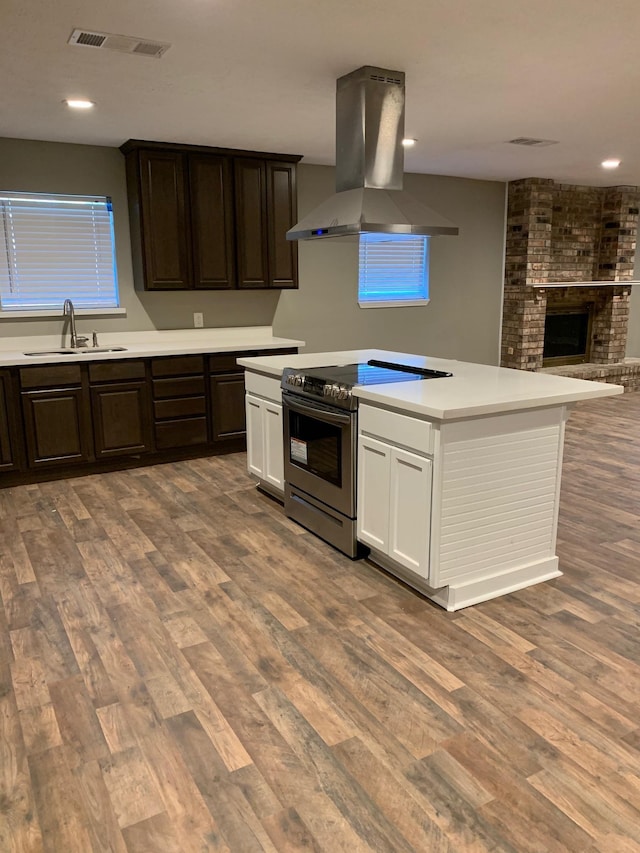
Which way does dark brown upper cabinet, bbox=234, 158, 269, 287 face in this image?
toward the camera

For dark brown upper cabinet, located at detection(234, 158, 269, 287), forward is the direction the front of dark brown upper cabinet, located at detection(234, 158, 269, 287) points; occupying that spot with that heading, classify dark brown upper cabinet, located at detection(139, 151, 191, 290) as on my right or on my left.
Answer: on my right

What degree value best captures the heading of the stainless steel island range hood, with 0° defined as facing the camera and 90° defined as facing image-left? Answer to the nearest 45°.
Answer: approximately 45°

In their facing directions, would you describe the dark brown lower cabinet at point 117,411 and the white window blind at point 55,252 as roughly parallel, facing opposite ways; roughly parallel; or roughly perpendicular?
roughly parallel

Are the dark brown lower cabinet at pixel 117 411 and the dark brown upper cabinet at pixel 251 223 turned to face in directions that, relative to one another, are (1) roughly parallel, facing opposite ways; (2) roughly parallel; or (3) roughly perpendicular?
roughly parallel

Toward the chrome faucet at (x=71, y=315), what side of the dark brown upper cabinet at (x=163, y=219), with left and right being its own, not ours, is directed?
right

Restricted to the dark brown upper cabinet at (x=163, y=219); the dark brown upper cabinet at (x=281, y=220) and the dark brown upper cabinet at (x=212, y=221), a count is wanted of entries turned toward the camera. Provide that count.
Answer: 3

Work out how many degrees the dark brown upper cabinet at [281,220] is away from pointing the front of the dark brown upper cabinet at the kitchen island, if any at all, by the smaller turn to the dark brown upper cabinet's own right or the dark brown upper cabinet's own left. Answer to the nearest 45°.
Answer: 0° — it already faces it

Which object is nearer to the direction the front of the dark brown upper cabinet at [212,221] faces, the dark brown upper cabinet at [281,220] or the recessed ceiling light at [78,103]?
the recessed ceiling light

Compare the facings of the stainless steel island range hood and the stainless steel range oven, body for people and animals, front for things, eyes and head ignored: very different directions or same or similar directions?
same or similar directions

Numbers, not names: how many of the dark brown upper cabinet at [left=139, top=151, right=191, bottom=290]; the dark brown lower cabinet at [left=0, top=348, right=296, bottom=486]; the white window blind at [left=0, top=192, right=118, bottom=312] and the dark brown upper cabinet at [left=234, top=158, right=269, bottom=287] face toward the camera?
4

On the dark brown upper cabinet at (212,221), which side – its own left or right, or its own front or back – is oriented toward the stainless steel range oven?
front

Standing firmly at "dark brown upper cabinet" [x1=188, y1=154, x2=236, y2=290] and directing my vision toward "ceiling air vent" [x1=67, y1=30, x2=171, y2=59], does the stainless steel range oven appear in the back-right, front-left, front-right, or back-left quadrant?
front-left

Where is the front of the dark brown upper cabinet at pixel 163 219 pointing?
toward the camera

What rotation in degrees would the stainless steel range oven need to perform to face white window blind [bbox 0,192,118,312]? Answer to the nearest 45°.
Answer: approximately 90° to its right

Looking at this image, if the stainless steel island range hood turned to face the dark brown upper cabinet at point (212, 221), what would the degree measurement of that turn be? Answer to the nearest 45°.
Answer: approximately 90° to its right

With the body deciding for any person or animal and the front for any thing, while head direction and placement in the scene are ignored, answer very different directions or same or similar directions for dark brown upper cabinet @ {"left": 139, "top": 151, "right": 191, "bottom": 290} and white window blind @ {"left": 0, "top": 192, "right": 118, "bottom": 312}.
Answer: same or similar directions

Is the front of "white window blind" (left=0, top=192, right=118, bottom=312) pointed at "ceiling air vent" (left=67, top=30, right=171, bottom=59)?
yes

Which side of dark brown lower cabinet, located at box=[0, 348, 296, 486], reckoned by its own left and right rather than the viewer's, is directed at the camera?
front
